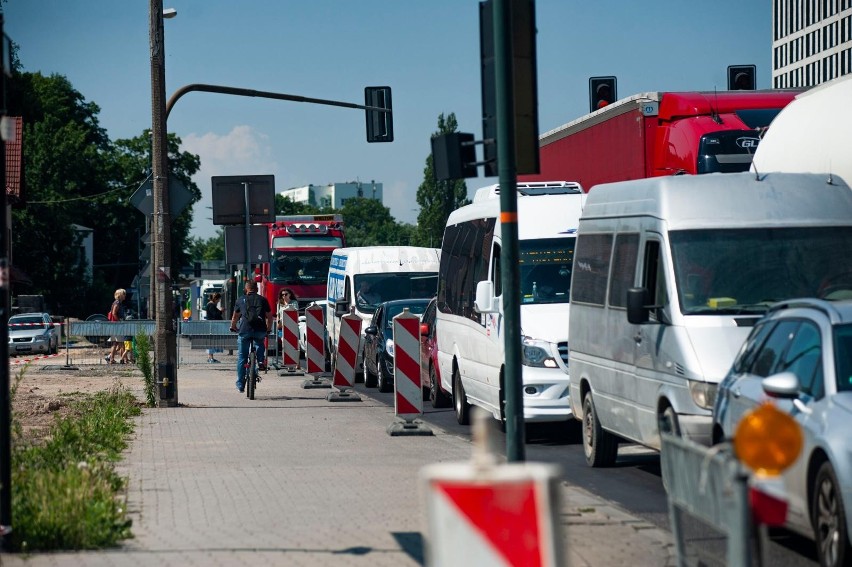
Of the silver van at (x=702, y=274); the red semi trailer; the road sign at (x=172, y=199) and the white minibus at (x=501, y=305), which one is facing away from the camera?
the road sign

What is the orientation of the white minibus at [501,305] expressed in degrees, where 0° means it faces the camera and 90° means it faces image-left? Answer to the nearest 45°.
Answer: approximately 315°

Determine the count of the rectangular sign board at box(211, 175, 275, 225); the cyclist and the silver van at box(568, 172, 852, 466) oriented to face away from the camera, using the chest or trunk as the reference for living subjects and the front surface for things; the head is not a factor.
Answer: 2

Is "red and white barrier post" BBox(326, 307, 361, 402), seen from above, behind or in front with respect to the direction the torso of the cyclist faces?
behind

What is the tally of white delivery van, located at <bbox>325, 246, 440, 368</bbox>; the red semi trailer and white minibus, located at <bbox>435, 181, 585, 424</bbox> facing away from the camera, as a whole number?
0

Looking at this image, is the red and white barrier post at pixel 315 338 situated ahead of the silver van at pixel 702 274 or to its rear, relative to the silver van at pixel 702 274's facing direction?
to the rear

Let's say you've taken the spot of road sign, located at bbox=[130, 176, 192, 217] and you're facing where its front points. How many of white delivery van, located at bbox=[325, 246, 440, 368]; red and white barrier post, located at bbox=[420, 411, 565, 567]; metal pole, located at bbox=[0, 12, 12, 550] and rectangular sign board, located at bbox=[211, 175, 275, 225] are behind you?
2

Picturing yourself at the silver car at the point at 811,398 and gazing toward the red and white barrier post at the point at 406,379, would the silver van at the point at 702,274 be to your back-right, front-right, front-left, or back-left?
front-right

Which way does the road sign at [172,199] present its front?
away from the camera

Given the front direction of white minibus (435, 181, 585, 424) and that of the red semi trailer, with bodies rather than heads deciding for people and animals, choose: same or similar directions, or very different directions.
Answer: same or similar directions

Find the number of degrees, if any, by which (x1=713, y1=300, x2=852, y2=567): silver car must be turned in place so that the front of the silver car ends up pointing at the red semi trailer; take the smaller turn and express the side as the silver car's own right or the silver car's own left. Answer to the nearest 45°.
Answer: approximately 135° to the silver car's own left

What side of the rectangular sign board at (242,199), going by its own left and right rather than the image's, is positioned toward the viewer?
back

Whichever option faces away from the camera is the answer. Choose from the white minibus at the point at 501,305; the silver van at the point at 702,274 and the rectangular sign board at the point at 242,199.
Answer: the rectangular sign board

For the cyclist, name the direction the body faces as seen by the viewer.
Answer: away from the camera

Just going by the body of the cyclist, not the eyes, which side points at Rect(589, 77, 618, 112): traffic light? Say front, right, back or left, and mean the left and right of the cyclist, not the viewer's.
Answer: right

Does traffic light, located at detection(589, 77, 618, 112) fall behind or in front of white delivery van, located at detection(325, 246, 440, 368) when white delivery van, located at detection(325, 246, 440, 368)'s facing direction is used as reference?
in front
